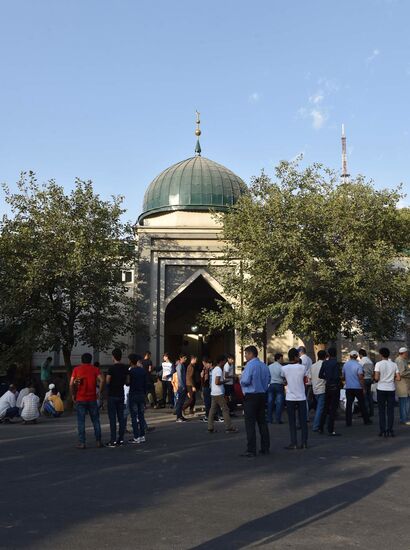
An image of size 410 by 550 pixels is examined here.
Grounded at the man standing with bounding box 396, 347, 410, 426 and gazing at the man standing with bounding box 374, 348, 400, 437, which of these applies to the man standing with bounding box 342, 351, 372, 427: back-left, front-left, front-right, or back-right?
front-right

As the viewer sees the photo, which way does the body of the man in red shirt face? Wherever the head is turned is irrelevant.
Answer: away from the camera

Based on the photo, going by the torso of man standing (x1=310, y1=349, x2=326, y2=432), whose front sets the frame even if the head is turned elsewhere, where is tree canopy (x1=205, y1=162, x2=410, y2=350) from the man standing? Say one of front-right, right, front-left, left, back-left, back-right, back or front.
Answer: front-left

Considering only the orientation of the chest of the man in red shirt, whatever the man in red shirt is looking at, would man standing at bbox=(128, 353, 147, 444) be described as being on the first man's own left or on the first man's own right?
on the first man's own right

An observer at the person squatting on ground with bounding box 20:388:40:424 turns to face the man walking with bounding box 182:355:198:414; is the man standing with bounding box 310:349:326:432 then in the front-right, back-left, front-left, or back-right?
front-right

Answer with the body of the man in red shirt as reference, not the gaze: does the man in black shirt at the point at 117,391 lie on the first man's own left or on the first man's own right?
on the first man's own right

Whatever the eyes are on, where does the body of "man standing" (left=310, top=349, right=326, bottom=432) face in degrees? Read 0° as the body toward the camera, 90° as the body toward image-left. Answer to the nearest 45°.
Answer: approximately 225°
